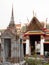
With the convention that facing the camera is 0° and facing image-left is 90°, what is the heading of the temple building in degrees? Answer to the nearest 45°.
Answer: approximately 0°
